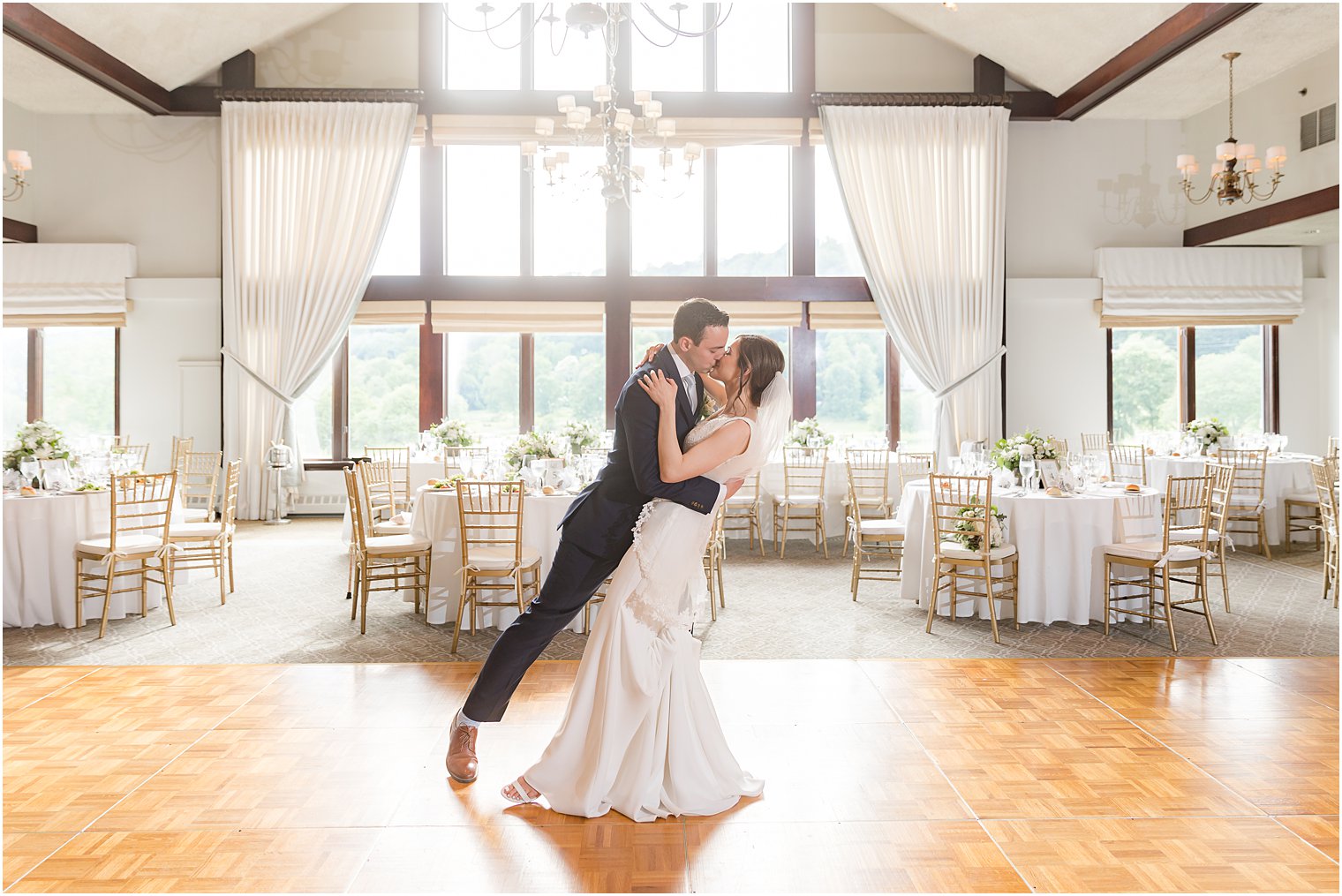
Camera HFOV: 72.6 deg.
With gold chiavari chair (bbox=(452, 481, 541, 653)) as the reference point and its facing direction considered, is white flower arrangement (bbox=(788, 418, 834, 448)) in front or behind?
in front

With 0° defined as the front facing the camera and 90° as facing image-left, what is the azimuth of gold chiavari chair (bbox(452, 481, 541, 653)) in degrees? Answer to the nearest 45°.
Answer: approximately 225°

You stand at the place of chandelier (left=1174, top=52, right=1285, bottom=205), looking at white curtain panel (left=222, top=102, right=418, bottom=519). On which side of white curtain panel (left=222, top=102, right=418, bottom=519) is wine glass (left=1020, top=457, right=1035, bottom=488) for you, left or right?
left

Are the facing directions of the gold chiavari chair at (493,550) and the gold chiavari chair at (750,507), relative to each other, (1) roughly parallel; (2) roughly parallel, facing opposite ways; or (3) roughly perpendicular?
roughly parallel

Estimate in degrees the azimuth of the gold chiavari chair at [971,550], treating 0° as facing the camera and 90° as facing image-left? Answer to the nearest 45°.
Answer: approximately 225°

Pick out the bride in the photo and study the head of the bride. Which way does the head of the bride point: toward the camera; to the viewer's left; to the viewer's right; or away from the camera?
to the viewer's left

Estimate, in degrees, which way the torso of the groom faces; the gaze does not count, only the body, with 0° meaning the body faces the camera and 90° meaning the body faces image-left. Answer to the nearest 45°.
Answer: approximately 270°

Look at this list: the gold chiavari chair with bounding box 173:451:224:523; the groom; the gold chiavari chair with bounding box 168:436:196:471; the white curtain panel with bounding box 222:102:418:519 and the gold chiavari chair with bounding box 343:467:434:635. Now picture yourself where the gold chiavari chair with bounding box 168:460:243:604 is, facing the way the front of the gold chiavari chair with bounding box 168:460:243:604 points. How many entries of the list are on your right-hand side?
3

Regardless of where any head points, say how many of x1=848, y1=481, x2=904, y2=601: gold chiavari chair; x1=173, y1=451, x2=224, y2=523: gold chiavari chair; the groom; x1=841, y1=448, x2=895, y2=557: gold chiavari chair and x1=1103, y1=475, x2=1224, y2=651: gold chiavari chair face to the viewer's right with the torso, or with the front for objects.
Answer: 2

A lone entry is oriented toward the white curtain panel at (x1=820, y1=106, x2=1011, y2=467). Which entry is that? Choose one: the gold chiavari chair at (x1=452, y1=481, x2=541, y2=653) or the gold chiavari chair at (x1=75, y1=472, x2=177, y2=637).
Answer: the gold chiavari chair at (x1=452, y1=481, x2=541, y2=653)

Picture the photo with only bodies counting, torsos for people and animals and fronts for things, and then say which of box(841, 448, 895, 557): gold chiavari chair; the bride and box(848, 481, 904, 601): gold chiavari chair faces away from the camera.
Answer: box(841, 448, 895, 557): gold chiavari chair

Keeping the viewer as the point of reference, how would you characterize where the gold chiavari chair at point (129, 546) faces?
facing away from the viewer and to the left of the viewer

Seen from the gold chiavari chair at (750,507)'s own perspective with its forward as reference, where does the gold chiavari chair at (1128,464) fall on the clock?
the gold chiavari chair at (1128,464) is roughly at 4 o'clock from the gold chiavari chair at (750,507).

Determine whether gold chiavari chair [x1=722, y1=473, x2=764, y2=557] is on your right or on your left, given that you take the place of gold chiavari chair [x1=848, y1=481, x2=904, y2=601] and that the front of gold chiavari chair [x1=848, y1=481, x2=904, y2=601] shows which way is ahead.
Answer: on your left
